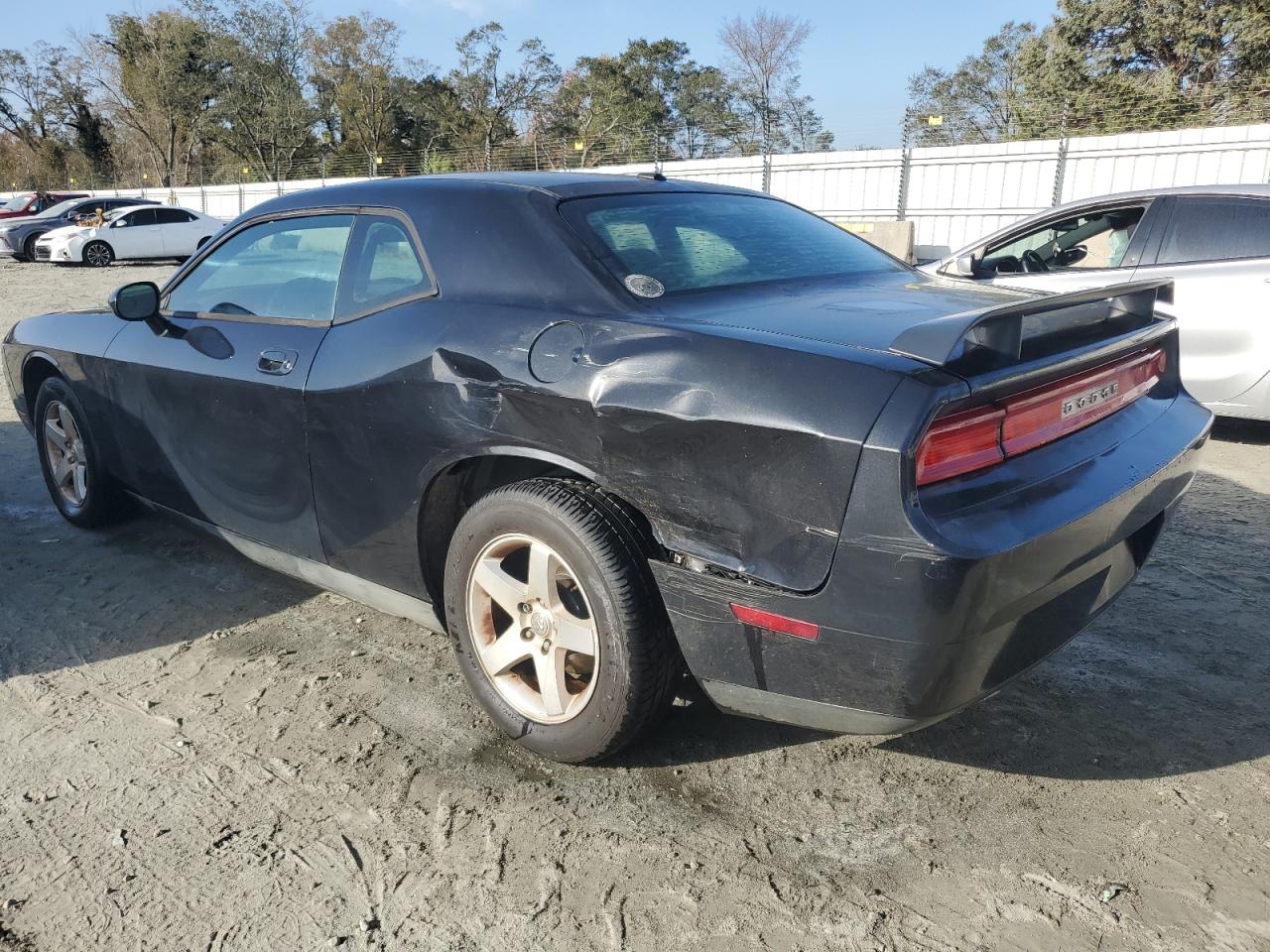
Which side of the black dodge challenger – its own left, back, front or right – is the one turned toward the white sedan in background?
front

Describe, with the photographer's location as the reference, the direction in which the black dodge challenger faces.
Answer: facing away from the viewer and to the left of the viewer

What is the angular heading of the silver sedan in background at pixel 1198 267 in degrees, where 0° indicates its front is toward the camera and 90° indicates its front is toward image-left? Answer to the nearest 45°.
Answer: approximately 90°

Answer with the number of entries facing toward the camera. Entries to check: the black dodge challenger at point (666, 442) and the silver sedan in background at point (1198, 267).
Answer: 0

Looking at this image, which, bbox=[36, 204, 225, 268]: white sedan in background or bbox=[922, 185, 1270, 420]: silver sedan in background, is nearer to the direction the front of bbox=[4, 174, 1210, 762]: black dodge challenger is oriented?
the white sedan in background

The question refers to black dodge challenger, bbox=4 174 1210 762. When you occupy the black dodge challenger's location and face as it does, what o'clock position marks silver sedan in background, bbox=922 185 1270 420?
The silver sedan in background is roughly at 3 o'clock from the black dodge challenger.

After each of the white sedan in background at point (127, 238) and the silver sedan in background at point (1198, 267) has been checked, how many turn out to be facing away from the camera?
0

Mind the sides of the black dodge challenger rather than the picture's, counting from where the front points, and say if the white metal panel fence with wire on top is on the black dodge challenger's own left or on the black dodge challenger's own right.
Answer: on the black dodge challenger's own right

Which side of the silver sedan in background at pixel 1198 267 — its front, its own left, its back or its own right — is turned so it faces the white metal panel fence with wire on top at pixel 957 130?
right
